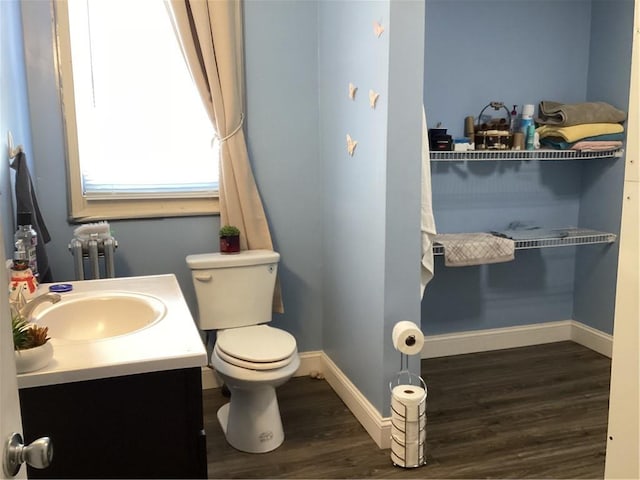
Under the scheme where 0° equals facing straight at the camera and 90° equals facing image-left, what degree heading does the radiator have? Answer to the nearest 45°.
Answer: approximately 0°

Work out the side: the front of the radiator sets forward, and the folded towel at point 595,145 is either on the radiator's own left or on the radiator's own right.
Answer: on the radiator's own left

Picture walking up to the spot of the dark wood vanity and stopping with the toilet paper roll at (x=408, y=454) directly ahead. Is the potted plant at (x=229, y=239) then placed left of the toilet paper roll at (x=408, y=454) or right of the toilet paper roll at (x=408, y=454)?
left

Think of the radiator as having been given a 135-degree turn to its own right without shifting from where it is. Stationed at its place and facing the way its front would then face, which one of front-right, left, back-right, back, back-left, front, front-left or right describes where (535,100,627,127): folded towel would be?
back-right

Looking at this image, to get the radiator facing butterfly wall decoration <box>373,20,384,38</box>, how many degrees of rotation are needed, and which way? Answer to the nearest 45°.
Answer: approximately 45° to its left

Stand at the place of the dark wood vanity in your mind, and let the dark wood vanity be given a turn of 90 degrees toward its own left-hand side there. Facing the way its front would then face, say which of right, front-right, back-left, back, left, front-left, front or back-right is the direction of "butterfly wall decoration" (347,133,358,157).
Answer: front-right

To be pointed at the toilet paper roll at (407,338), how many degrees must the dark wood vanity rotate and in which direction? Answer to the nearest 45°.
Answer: approximately 45° to its left

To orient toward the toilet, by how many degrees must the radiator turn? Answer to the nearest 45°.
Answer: approximately 45° to its left

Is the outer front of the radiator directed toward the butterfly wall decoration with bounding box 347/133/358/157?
no

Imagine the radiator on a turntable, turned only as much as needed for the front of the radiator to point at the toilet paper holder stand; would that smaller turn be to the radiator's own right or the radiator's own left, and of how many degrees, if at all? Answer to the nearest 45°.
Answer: approximately 45° to the radiator's own left

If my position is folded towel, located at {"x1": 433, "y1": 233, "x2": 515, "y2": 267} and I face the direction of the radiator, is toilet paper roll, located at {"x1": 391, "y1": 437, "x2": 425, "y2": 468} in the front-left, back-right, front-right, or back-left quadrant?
front-left

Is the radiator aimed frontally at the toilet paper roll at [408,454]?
no

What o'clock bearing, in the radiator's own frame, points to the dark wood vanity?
The dark wood vanity is roughly at 12 o'clock from the radiator.

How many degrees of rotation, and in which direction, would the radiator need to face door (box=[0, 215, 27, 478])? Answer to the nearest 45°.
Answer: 0° — it already faces it
